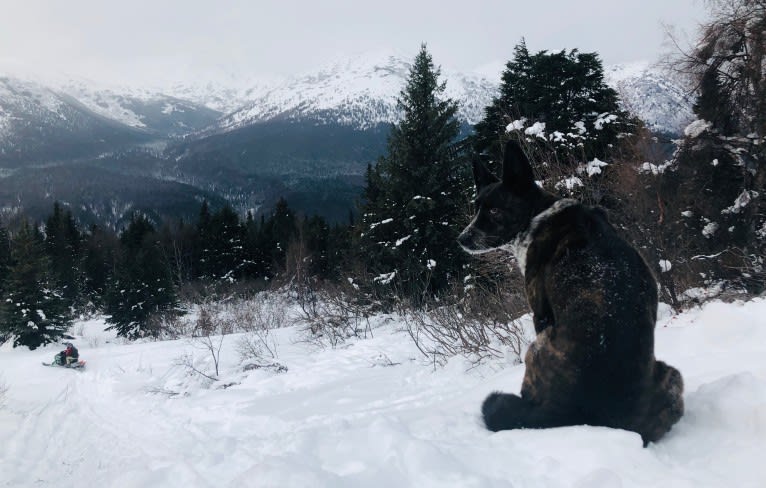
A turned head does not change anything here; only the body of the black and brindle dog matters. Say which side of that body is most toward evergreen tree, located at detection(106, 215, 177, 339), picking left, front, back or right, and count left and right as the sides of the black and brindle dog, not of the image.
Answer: front

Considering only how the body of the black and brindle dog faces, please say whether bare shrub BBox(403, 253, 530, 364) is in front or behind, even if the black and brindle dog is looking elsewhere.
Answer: in front

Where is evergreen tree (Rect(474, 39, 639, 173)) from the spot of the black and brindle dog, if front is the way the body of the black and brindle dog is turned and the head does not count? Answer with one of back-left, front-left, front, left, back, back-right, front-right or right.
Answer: front-right

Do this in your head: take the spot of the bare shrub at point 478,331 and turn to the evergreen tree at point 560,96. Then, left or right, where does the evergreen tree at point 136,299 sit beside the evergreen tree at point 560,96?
left

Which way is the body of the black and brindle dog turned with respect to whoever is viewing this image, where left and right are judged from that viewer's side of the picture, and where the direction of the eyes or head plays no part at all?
facing away from the viewer and to the left of the viewer

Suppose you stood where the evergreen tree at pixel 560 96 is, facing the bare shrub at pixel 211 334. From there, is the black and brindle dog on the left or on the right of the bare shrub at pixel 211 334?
left

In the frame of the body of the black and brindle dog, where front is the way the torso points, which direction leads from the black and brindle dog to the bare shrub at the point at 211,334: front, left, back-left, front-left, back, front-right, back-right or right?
front

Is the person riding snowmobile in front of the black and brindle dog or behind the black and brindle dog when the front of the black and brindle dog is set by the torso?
in front

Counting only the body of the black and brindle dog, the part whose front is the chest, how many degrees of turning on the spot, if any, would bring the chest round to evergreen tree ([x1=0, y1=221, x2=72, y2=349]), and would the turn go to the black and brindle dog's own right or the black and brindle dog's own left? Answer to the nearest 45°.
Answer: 0° — it already faces it
